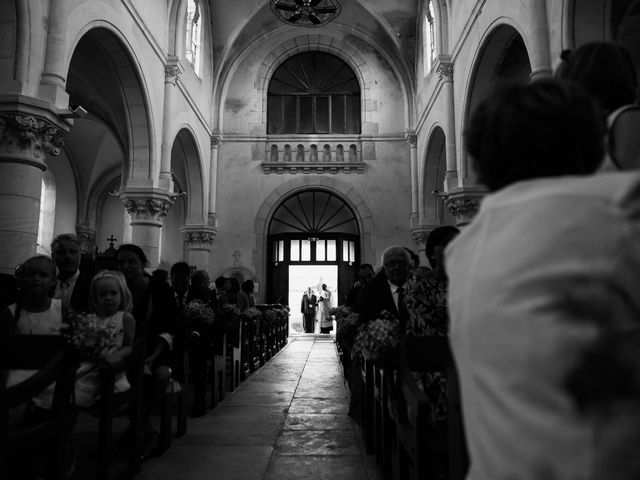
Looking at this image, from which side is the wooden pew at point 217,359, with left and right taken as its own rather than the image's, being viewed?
front

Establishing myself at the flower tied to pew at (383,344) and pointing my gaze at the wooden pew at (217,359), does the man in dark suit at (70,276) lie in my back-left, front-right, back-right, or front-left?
front-left

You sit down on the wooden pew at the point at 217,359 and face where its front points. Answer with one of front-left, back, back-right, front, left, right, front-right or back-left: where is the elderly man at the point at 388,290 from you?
front-left

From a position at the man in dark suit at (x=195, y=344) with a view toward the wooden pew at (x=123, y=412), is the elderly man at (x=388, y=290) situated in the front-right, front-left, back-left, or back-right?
front-left

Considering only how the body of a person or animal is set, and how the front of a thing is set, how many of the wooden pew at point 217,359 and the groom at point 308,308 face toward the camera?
2

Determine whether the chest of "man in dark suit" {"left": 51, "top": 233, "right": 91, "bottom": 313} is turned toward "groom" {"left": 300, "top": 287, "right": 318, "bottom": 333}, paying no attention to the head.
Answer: no

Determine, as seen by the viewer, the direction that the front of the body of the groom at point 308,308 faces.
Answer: toward the camera

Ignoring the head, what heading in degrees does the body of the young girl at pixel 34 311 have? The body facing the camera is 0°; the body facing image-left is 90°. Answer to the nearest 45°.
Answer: approximately 0°

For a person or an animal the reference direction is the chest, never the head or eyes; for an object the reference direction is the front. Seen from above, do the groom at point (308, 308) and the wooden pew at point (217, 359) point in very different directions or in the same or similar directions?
same or similar directions

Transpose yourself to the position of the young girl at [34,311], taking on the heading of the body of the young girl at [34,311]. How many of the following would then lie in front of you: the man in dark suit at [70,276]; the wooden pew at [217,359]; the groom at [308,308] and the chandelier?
0

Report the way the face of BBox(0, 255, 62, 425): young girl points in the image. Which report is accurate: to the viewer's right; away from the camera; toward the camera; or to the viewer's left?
toward the camera

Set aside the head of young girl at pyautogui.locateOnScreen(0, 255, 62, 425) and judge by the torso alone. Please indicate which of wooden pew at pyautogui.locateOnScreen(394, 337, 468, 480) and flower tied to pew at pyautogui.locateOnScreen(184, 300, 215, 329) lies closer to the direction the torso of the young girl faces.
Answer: the wooden pew

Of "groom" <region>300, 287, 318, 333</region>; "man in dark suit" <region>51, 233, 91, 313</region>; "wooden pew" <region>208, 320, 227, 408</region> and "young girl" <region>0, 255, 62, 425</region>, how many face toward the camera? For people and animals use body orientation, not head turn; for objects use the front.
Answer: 4

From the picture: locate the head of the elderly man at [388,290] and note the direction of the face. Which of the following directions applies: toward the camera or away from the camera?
toward the camera

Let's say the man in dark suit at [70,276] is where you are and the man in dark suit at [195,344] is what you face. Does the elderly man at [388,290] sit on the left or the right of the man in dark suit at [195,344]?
right

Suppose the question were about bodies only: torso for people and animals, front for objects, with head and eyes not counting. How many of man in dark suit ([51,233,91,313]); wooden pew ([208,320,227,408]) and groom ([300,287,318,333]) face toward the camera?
3

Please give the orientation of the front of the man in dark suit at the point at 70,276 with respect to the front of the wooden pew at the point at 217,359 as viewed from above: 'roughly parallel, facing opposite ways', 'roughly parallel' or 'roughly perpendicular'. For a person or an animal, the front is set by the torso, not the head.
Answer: roughly parallel
